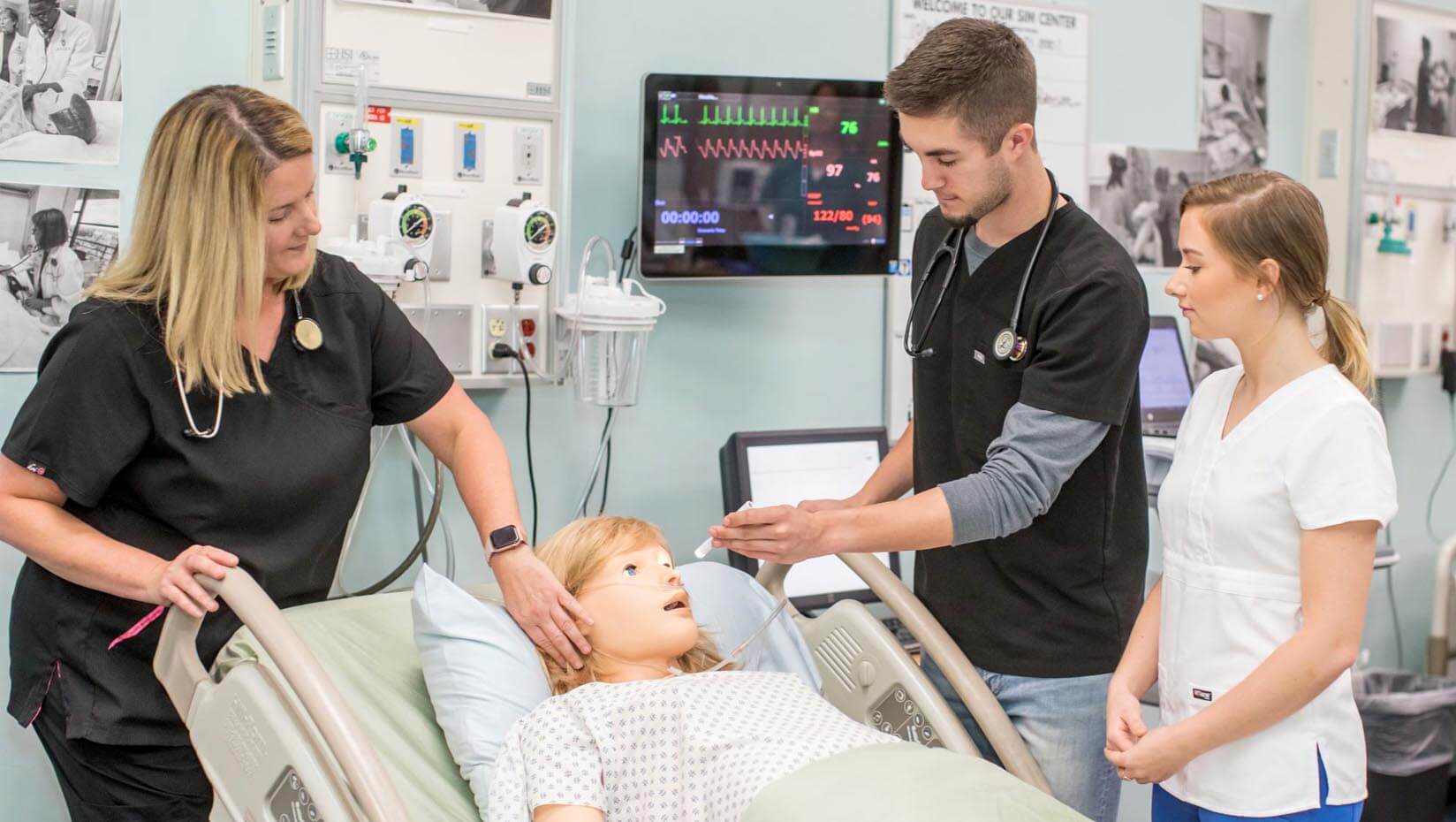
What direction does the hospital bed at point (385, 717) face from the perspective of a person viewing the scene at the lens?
facing the viewer and to the right of the viewer

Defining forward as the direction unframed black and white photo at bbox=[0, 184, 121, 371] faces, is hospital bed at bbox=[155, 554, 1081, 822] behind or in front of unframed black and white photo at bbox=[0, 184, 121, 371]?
in front

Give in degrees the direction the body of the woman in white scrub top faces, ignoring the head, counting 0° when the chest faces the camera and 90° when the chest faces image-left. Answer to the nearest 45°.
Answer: approximately 45°

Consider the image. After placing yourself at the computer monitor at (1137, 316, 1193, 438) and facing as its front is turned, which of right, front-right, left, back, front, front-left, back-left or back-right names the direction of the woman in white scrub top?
front

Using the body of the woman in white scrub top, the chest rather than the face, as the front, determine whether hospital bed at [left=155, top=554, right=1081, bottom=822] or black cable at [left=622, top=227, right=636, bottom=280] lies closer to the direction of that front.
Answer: the hospital bed

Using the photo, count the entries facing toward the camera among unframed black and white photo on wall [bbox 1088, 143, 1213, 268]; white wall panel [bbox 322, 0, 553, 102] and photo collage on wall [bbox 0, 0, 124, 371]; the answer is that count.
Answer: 3

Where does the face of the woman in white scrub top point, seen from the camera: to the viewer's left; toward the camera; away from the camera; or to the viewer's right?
to the viewer's left
